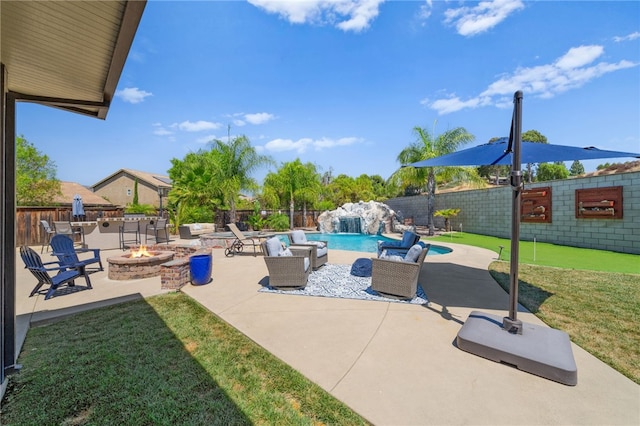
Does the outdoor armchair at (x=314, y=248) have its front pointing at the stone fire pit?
no

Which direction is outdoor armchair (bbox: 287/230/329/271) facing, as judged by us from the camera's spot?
facing the viewer and to the right of the viewer

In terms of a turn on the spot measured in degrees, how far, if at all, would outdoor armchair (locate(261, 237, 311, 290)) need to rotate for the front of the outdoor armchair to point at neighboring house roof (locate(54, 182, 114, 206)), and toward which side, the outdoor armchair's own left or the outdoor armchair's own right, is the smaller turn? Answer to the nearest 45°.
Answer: approximately 135° to the outdoor armchair's own left

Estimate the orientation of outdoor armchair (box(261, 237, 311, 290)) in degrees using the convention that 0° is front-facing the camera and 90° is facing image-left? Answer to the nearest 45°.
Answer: approximately 270°

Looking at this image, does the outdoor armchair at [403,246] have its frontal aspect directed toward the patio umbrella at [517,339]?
no

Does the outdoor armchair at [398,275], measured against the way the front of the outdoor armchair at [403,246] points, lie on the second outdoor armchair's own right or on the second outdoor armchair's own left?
on the second outdoor armchair's own left

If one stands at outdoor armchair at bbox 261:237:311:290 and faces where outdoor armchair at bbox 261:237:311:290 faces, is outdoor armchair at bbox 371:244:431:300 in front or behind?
in front

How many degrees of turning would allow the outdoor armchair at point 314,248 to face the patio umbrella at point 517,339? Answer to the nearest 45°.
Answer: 0° — it already faces it

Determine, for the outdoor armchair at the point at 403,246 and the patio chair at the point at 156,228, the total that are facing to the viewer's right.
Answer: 0

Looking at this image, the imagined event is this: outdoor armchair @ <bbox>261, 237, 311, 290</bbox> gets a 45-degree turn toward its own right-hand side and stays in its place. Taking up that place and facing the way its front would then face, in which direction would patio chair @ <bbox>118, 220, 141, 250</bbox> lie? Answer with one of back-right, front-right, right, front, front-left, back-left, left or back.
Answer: back

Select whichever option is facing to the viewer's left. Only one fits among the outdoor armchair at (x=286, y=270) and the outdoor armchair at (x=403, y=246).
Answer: the outdoor armchair at (x=403, y=246)

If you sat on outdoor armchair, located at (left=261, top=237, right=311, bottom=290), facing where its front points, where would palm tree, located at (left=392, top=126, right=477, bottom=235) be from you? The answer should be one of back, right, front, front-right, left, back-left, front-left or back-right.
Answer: front-left

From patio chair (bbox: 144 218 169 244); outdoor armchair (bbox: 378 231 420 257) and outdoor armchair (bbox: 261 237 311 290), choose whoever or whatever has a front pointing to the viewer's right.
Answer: outdoor armchair (bbox: 261 237 311 290)

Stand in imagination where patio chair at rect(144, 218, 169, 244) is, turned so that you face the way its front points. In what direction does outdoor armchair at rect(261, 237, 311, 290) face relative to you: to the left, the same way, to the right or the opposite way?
to the left
